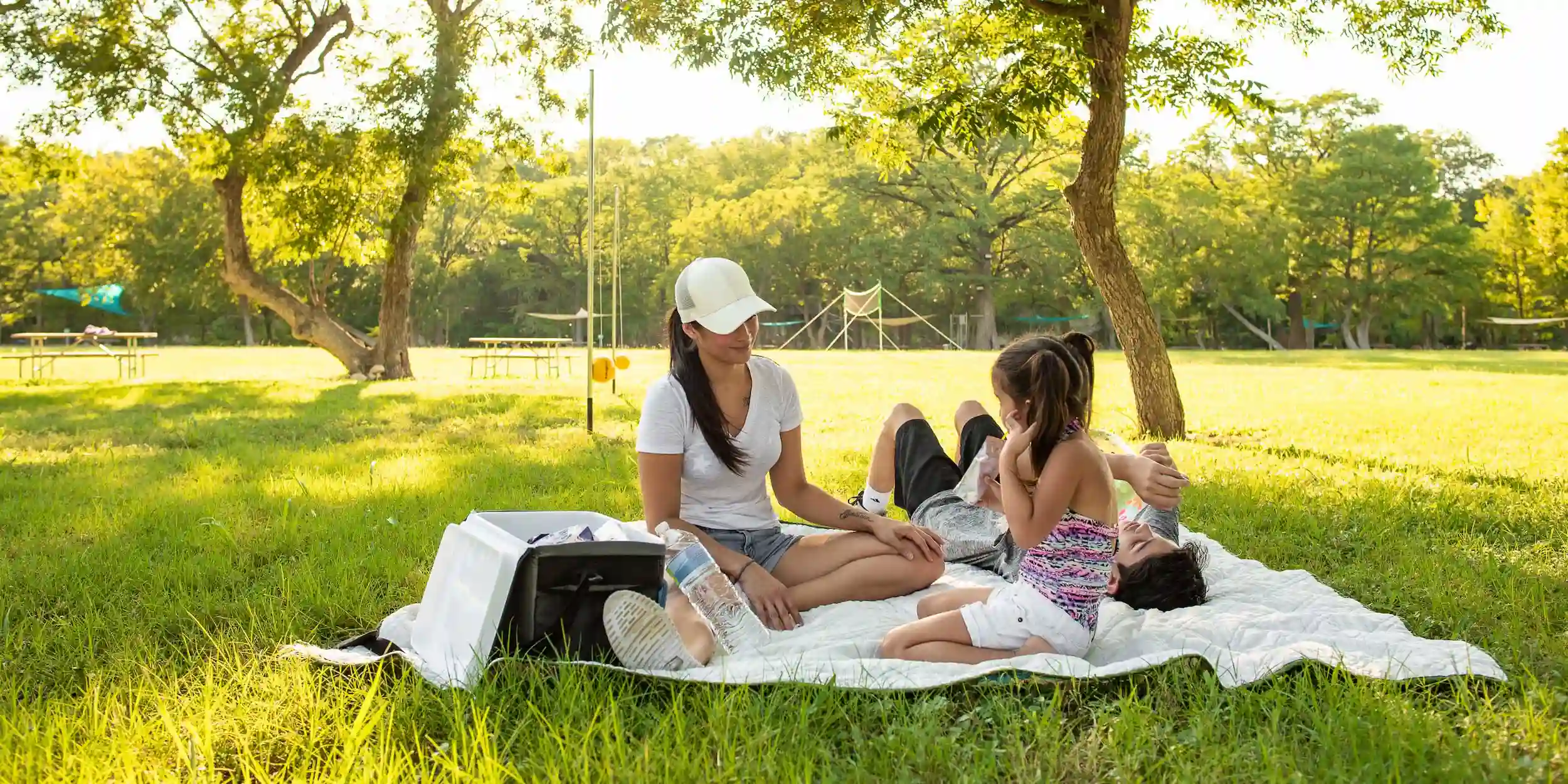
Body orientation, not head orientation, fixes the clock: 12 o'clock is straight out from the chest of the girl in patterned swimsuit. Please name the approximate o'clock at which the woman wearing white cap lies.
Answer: The woman wearing white cap is roughly at 1 o'clock from the girl in patterned swimsuit.

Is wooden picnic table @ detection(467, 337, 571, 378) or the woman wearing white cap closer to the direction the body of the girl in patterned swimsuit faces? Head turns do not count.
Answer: the woman wearing white cap

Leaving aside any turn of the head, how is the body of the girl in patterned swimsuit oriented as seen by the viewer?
to the viewer's left

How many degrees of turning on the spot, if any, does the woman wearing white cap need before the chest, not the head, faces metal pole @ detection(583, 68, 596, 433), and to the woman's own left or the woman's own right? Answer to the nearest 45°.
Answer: approximately 135° to the woman's own left

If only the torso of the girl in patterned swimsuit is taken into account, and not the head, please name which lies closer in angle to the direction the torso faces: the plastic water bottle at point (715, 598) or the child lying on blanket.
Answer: the plastic water bottle

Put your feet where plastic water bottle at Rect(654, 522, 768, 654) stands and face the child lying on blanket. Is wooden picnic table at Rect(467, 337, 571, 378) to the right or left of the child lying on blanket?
left

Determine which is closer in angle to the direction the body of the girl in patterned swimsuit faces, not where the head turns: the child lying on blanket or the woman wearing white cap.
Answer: the woman wearing white cap

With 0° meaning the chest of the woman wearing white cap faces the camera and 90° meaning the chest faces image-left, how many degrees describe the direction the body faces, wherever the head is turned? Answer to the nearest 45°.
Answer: approximately 315°

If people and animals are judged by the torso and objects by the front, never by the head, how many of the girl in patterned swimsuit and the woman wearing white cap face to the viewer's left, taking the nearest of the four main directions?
1

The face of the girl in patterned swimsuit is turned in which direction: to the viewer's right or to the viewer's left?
to the viewer's left

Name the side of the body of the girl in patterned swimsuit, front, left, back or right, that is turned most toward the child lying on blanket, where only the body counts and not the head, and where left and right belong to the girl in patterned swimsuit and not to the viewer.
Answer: right

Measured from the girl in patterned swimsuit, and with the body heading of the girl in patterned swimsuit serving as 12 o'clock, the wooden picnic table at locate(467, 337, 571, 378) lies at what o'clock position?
The wooden picnic table is roughly at 2 o'clock from the girl in patterned swimsuit.

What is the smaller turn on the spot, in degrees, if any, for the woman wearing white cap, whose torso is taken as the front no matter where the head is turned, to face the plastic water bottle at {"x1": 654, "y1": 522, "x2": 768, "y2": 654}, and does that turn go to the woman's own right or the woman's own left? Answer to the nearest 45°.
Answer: approximately 45° to the woman's own right
